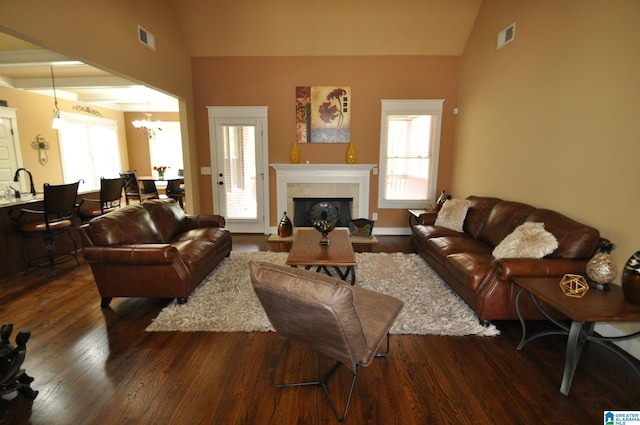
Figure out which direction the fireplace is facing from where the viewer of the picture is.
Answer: facing the viewer

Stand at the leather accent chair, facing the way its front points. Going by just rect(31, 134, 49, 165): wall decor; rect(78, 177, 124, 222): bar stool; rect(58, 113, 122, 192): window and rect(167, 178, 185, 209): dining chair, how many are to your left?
4

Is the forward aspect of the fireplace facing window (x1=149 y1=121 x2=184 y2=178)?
no

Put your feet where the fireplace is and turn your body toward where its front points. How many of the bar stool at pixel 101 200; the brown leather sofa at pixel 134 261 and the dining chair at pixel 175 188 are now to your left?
0

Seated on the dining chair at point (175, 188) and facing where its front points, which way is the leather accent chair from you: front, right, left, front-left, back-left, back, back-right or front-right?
back

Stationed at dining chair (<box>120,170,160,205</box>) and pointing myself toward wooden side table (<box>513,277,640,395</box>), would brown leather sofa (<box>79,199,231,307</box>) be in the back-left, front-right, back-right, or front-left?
front-right

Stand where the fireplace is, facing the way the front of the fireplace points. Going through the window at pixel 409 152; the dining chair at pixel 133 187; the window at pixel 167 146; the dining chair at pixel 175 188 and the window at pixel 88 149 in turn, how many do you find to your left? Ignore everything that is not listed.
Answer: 1

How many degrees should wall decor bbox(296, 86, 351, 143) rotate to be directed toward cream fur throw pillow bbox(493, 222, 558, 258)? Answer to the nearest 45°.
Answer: approximately 45° to its left

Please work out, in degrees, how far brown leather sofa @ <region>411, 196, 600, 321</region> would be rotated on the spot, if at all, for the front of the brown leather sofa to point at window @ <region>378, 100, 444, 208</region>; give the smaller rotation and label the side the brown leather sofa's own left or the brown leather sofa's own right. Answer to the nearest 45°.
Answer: approximately 90° to the brown leather sofa's own right

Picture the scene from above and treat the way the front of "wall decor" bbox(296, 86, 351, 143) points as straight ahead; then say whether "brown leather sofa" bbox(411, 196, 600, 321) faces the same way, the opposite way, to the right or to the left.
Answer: to the right

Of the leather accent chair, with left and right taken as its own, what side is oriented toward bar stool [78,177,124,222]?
left

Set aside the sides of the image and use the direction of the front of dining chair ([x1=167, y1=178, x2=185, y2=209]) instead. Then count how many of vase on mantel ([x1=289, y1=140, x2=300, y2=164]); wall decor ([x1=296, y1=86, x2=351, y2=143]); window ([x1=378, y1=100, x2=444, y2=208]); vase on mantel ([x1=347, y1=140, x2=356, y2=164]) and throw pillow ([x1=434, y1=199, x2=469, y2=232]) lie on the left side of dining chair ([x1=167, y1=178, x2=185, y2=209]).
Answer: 0

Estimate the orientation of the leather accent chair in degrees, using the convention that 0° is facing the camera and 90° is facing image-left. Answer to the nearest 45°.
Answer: approximately 225°

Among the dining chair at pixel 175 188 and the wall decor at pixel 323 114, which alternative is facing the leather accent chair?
the wall decor

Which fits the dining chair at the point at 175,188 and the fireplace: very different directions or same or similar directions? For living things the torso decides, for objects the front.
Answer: very different directions

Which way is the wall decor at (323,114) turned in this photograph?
toward the camera

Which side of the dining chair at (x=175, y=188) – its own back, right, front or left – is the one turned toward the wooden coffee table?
back

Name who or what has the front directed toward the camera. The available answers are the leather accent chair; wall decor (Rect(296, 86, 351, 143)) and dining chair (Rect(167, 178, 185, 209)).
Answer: the wall decor
